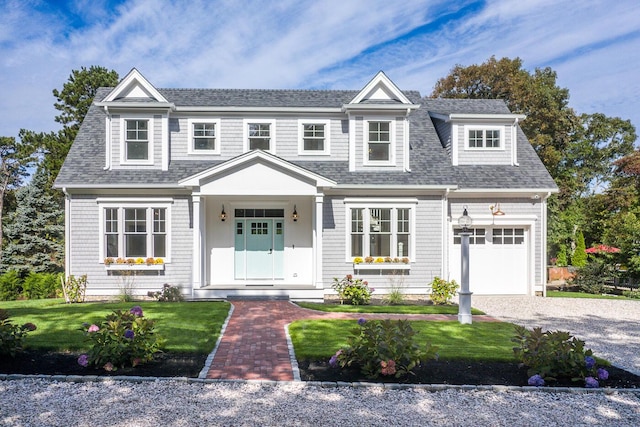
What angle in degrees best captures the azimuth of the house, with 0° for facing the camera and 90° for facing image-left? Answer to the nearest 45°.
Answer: approximately 0°

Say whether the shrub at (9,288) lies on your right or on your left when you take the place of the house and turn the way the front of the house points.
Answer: on your right

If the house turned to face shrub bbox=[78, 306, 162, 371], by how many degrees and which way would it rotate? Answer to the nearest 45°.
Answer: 0° — it already faces it

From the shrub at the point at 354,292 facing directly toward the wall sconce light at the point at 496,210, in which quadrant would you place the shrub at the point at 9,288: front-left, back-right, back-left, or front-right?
back-left

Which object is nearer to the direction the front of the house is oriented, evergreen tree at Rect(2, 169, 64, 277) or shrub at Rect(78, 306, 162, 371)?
the shrub

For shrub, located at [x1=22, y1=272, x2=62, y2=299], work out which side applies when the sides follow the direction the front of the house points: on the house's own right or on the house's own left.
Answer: on the house's own right
